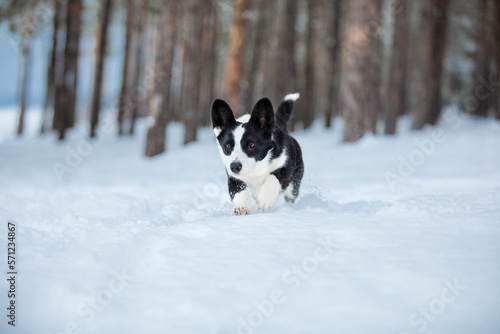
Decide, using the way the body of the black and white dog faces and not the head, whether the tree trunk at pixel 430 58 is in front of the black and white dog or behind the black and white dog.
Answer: behind

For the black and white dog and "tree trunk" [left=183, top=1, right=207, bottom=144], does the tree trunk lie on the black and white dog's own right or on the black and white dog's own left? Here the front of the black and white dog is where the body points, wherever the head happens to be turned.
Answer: on the black and white dog's own right

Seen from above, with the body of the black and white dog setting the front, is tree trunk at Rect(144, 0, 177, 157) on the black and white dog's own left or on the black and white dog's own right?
on the black and white dog's own right

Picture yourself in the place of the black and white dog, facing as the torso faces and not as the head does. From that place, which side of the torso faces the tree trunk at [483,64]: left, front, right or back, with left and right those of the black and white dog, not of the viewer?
back

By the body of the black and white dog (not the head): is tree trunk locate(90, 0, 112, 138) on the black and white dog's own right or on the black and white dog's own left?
on the black and white dog's own right

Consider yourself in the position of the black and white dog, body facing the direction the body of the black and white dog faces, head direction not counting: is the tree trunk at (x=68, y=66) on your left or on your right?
on your right

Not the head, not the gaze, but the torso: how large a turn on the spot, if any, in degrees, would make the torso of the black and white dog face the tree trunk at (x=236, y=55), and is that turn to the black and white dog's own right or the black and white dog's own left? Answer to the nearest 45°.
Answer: approximately 135° to the black and white dog's own right
